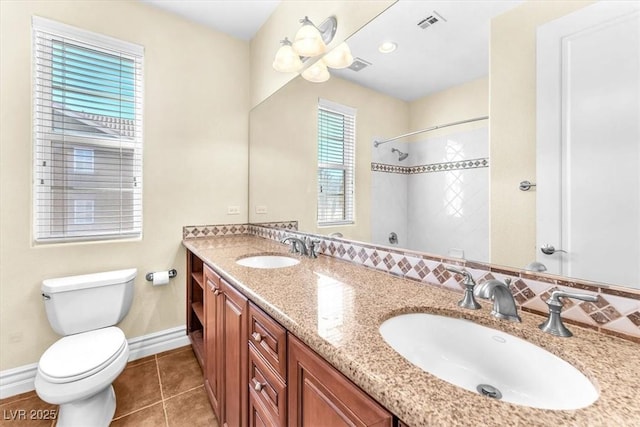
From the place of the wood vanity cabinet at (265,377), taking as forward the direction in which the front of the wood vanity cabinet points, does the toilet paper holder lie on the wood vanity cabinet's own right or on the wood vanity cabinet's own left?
on the wood vanity cabinet's own right

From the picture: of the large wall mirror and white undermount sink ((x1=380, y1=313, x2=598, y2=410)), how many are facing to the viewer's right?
0

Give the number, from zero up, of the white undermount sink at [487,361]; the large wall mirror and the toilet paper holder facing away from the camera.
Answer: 0

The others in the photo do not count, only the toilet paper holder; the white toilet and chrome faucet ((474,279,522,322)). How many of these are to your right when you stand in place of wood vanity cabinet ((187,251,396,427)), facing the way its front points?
2

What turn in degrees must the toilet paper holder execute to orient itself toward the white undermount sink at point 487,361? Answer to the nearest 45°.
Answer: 0° — it already faces it

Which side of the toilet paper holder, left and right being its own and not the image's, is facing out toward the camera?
front

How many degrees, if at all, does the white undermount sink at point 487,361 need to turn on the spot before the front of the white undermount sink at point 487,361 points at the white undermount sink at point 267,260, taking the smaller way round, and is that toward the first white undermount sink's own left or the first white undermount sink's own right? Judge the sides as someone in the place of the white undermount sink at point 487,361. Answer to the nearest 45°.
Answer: approximately 45° to the first white undermount sink's own right

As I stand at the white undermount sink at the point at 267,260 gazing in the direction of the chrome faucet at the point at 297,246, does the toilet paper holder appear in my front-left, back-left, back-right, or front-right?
back-left

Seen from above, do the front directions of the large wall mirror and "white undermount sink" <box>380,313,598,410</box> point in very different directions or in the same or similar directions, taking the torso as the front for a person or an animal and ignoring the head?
same or similar directions

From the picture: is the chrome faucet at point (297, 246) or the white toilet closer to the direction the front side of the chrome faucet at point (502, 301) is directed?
the white toilet

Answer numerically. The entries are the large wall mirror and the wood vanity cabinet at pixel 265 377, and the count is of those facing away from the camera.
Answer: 0

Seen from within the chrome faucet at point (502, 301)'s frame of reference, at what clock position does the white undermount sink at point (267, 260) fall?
The white undermount sink is roughly at 2 o'clock from the chrome faucet.

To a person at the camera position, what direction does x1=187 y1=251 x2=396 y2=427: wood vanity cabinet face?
facing the viewer and to the left of the viewer

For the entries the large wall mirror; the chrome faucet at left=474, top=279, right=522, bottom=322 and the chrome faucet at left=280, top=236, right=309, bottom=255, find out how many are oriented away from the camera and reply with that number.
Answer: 0

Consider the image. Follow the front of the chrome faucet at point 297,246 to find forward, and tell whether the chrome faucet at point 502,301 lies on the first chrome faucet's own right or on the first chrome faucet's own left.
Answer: on the first chrome faucet's own left

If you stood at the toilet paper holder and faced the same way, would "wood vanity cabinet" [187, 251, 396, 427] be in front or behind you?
in front
